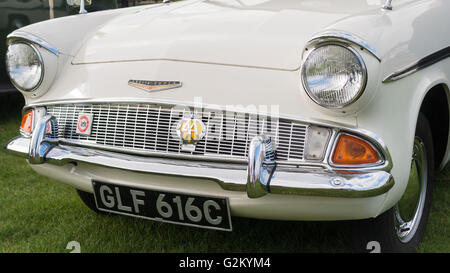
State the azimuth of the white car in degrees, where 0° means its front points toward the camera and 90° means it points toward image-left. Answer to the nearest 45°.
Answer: approximately 45°
